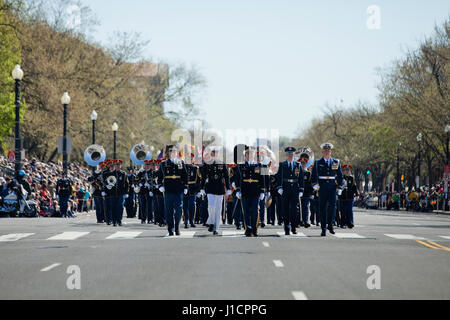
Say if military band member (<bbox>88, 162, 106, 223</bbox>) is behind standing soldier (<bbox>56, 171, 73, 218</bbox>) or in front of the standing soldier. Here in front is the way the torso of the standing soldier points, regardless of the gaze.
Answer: in front

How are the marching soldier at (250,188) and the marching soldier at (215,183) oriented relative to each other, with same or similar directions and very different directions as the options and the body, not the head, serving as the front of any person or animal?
same or similar directions

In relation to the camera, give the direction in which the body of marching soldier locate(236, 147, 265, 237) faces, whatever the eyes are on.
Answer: toward the camera

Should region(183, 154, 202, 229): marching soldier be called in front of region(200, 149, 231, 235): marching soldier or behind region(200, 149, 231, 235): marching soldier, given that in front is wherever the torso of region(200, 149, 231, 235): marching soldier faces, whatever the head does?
behind

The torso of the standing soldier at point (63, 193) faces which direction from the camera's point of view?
toward the camera

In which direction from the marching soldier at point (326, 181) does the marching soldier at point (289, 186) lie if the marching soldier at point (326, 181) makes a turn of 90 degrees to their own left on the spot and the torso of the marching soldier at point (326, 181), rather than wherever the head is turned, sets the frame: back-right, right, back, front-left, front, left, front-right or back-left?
back

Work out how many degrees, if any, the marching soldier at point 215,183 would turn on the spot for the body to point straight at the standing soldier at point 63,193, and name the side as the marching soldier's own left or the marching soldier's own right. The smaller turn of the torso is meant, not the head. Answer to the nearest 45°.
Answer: approximately 135° to the marching soldier's own right

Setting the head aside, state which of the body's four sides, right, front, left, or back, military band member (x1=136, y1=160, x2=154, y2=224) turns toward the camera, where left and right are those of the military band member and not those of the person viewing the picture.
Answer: front

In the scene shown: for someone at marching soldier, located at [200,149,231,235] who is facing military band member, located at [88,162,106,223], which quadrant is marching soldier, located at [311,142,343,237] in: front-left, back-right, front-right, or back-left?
back-right

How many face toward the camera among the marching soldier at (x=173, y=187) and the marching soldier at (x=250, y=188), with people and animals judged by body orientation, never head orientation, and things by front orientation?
2

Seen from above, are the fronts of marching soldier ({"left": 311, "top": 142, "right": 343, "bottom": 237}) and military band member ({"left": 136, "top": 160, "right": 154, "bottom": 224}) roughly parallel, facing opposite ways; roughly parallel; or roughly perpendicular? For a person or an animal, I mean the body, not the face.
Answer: roughly parallel
